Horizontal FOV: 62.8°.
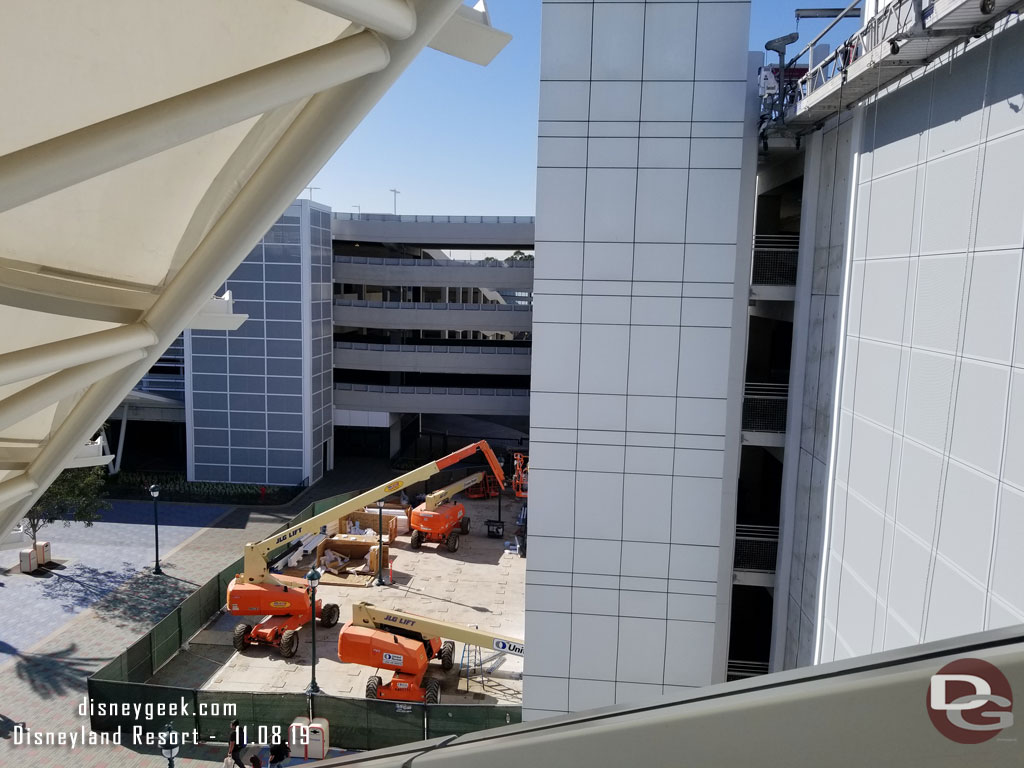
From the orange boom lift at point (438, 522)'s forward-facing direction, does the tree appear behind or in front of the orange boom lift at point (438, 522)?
behind

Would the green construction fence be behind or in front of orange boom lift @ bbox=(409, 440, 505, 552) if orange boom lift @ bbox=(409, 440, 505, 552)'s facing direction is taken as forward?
behind

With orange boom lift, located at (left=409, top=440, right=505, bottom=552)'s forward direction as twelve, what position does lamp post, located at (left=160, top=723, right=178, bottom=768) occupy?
The lamp post is roughly at 5 o'clock from the orange boom lift.

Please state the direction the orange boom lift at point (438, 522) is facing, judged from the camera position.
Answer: facing away from the viewer and to the right of the viewer
